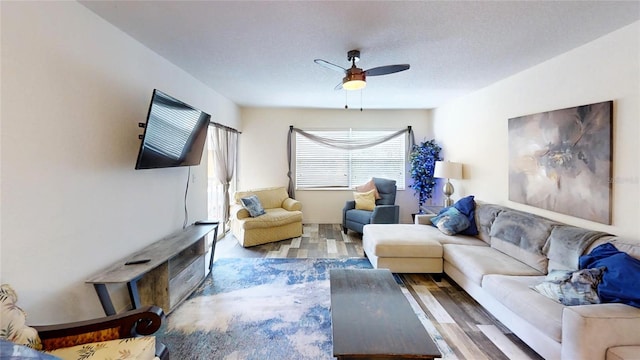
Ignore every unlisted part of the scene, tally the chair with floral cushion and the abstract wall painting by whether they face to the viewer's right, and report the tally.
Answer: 1

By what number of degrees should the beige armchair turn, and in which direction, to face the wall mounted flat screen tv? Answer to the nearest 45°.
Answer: approximately 45° to its right

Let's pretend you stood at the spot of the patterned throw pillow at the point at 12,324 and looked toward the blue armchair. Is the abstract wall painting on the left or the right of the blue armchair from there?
right

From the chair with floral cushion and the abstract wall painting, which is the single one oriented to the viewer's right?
the chair with floral cushion

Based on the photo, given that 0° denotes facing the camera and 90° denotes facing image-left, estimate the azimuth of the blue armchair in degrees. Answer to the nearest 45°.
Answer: approximately 45°

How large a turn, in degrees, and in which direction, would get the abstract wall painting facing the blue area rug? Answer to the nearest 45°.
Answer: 0° — it already faces it

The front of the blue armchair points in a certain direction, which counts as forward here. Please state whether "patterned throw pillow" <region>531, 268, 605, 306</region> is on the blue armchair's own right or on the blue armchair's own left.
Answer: on the blue armchair's own left

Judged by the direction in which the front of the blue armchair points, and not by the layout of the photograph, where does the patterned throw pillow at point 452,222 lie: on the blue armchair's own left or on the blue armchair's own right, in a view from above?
on the blue armchair's own left

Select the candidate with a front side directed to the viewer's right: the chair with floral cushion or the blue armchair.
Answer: the chair with floral cushion

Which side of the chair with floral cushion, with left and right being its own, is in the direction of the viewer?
right

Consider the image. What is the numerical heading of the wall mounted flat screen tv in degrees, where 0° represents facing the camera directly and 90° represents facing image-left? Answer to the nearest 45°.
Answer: approximately 315°
